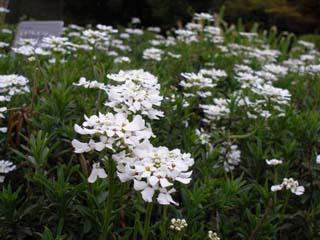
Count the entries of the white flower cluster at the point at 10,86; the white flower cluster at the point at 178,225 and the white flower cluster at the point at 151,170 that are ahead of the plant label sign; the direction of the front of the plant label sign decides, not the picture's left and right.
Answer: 3

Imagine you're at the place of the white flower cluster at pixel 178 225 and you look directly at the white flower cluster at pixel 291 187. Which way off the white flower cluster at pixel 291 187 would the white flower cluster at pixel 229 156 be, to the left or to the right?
left

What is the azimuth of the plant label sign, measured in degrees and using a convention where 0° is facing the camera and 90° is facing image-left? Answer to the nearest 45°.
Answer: approximately 0°

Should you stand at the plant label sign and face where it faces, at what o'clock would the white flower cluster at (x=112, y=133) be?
The white flower cluster is roughly at 12 o'clock from the plant label sign.

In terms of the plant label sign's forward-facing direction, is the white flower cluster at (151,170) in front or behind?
in front

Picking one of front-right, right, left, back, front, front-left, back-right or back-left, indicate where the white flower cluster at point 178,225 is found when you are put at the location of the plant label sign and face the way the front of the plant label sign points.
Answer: front

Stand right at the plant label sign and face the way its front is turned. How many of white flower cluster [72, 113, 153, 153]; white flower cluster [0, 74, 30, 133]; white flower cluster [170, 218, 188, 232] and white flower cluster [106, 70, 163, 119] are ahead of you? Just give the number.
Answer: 4

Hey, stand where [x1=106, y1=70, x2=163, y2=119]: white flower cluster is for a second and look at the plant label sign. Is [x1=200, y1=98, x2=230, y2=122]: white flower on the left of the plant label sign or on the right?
right

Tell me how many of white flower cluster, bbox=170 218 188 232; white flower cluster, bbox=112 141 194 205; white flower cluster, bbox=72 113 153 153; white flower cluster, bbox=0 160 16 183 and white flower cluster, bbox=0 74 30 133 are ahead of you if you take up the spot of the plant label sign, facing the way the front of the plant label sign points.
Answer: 5

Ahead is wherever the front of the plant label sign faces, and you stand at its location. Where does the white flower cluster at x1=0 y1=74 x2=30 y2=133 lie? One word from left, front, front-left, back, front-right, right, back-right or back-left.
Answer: front

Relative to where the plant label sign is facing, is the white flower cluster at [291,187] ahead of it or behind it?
ahead

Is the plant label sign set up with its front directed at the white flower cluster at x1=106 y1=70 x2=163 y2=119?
yes

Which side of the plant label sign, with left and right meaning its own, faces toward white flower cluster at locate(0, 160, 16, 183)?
front
